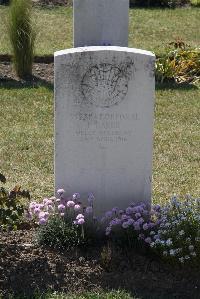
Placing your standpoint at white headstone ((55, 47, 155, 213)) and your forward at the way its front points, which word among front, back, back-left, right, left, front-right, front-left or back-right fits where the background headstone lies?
back

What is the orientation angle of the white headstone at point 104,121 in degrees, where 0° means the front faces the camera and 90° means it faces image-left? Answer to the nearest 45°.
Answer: approximately 0°
